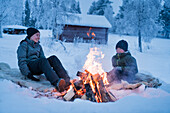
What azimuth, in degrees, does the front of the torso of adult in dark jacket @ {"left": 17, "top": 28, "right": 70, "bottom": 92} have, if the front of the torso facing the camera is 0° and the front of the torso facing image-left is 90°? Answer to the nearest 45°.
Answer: approximately 315°

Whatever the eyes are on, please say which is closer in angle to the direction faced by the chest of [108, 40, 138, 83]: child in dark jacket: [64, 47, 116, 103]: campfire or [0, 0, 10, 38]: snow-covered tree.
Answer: the campfire

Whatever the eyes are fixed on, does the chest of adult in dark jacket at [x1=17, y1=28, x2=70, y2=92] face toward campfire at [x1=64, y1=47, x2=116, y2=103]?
yes

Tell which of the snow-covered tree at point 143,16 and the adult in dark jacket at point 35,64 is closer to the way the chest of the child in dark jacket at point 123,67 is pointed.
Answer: the adult in dark jacket

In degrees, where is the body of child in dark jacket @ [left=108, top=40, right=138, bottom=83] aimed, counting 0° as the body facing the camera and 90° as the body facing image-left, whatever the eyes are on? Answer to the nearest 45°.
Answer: approximately 45°

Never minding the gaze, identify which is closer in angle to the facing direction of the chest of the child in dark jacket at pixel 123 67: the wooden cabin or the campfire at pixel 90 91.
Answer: the campfire

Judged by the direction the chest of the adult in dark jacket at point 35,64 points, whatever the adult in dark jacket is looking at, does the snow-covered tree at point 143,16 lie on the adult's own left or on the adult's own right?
on the adult's own left

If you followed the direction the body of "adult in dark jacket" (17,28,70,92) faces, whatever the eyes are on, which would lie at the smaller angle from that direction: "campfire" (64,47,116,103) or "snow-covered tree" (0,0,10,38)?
the campfire

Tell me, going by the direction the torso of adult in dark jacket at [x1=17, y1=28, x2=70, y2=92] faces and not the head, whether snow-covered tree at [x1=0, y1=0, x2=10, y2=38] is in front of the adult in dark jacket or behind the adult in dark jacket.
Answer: behind
